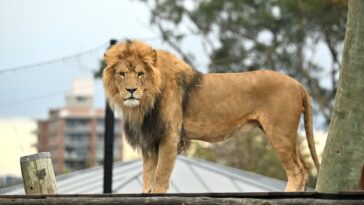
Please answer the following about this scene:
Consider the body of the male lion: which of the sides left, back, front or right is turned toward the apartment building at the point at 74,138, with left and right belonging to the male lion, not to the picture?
right

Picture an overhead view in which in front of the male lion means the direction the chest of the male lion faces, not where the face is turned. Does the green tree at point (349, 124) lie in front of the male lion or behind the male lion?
behind

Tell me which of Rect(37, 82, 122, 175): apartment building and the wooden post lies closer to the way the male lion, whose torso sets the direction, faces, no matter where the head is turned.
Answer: the wooden post

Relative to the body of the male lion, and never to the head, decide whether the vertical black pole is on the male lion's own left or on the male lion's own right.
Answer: on the male lion's own right

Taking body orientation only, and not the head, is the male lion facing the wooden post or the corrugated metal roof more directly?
the wooden post

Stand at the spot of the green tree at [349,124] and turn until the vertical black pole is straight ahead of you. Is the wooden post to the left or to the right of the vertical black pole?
left

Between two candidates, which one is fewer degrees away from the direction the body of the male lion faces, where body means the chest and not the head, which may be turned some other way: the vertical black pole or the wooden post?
the wooden post

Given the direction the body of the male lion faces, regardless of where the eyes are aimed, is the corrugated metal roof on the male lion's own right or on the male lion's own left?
on the male lion's own right

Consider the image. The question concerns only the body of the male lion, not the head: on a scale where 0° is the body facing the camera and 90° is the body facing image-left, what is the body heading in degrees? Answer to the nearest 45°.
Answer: approximately 90°
